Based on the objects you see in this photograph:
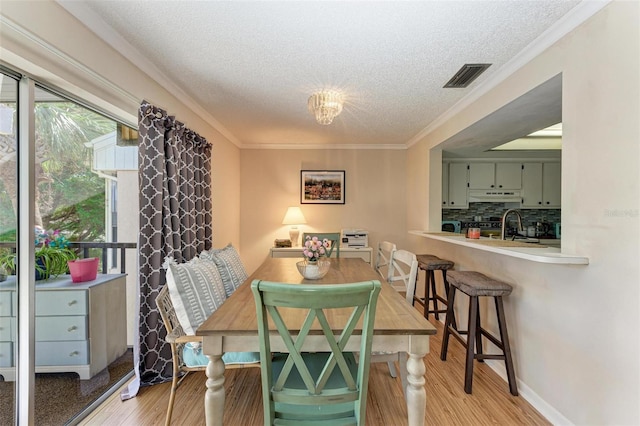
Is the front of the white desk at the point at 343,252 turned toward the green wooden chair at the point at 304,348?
yes

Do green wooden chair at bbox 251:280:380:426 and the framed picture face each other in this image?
yes

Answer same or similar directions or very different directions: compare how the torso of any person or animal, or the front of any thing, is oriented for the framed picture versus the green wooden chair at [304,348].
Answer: very different directions

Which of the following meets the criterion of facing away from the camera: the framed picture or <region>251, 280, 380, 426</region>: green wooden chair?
the green wooden chair

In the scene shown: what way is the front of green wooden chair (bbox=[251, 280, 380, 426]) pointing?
away from the camera

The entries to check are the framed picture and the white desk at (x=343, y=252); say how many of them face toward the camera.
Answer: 2

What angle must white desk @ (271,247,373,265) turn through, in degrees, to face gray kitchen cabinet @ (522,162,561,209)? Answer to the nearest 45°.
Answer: approximately 90° to its left

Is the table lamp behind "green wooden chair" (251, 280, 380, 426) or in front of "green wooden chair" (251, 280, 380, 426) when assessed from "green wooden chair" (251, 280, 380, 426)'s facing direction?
in front

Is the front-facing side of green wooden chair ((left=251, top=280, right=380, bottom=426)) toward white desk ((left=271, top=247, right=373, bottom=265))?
yes

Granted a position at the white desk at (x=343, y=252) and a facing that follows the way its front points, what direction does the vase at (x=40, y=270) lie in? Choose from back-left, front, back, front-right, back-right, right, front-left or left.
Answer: front-right
